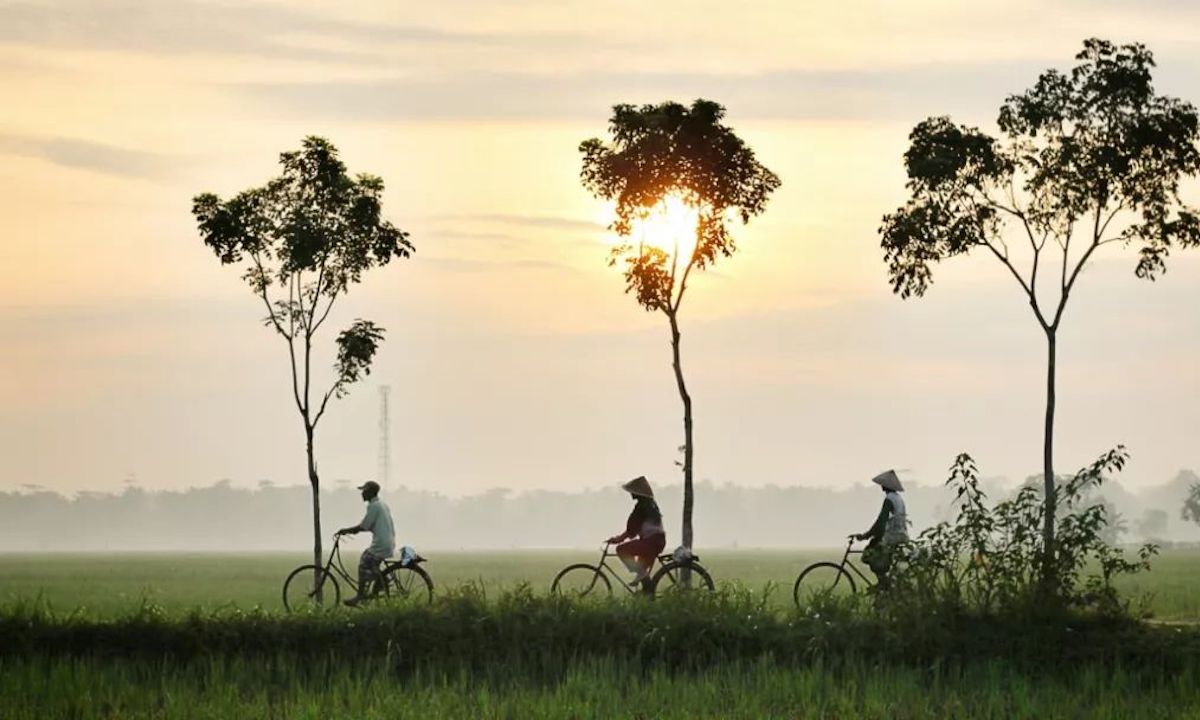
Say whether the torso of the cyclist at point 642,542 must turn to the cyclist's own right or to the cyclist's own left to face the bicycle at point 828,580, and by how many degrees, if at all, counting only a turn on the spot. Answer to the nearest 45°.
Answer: approximately 180°

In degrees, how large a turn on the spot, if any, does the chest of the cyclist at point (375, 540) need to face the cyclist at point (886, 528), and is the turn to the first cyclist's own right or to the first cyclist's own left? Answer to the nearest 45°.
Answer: approximately 135° to the first cyclist's own left

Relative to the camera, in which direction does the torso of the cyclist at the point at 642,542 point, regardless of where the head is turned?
to the viewer's left

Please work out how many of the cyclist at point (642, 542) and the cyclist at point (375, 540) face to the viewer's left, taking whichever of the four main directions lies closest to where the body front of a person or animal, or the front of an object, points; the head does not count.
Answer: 2

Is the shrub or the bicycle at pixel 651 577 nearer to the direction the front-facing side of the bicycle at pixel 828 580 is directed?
the bicycle

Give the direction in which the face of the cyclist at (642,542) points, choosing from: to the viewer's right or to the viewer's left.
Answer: to the viewer's left

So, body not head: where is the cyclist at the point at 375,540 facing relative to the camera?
to the viewer's left

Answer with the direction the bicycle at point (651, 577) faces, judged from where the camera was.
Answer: facing to the left of the viewer

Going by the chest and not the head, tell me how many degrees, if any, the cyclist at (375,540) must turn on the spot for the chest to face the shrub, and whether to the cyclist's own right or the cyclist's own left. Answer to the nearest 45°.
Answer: approximately 135° to the cyclist's own left

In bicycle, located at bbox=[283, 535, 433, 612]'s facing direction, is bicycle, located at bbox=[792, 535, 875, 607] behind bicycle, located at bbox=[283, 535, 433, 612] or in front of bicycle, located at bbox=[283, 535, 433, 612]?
behind

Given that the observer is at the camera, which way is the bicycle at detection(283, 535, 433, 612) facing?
facing to the left of the viewer

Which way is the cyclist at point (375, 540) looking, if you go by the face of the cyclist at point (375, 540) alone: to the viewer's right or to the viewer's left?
to the viewer's left

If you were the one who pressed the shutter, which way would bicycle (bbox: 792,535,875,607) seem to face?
facing to the left of the viewer

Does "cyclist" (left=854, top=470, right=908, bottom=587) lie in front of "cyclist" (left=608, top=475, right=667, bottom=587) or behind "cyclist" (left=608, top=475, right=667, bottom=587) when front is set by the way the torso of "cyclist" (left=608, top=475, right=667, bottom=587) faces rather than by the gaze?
behind

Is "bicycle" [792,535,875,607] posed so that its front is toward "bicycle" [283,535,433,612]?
yes
